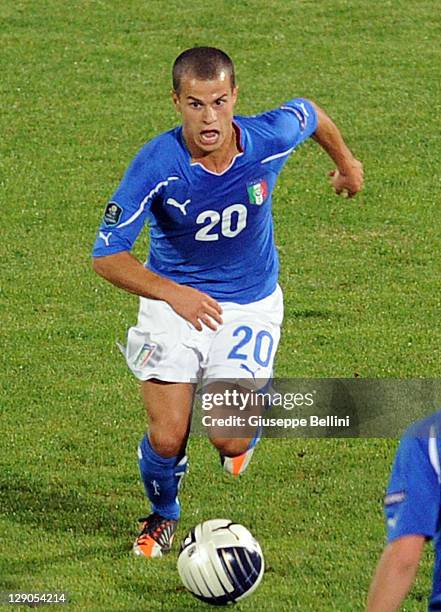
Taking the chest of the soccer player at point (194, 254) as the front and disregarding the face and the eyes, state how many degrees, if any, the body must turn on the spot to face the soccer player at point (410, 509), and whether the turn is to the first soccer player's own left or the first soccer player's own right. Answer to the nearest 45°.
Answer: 0° — they already face them

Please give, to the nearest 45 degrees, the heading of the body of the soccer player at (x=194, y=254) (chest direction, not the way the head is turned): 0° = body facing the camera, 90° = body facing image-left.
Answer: approximately 0°
